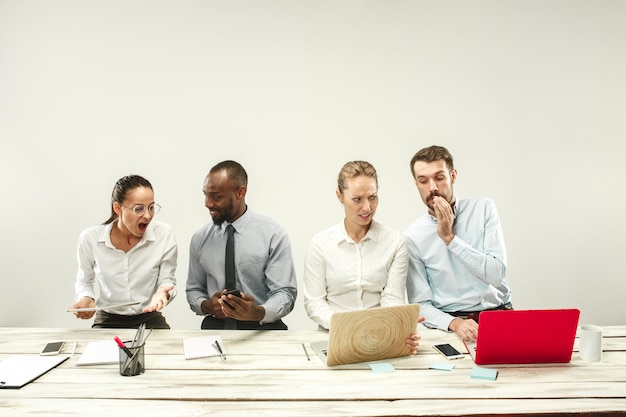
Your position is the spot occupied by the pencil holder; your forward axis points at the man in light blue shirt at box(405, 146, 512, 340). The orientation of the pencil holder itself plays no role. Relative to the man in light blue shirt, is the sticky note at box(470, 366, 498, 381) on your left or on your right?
right

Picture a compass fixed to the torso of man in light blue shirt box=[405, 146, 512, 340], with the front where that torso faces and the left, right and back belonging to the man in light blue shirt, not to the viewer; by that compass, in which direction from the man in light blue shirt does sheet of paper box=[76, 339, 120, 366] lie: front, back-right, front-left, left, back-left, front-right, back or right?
front-right

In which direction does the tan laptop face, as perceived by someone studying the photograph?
facing away from the viewer and to the left of the viewer

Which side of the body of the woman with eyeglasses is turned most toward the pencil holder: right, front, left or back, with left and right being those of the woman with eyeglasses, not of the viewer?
front

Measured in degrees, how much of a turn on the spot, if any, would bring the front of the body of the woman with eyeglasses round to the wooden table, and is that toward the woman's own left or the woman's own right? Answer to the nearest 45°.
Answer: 0° — they already face it

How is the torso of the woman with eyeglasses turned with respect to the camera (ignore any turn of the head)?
toward the camera

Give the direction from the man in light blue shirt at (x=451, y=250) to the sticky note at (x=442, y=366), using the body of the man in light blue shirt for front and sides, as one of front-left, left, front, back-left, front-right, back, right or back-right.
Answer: front

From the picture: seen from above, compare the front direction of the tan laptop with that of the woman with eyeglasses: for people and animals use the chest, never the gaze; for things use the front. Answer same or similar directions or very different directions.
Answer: very different directions

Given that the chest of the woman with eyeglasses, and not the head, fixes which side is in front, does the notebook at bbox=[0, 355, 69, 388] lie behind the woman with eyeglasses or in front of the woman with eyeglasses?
in front

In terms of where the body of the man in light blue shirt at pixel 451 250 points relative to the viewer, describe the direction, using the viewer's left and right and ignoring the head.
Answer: facing the viewer

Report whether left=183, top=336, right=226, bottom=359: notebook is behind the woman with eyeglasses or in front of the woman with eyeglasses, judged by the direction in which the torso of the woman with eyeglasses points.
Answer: in front
